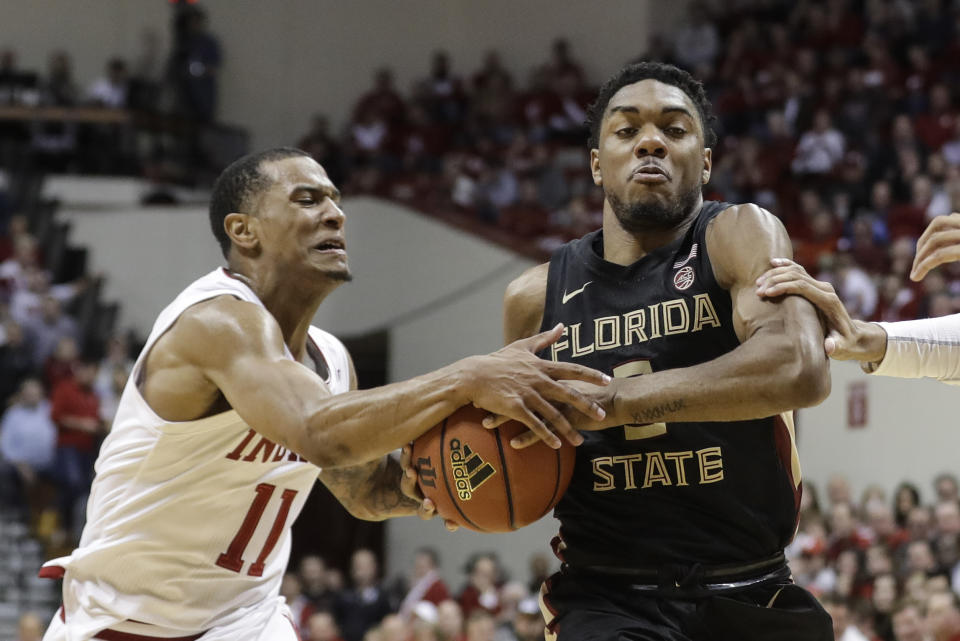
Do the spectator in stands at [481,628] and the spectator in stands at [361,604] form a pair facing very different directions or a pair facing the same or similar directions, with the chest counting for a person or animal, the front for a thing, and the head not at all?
same or similar directions

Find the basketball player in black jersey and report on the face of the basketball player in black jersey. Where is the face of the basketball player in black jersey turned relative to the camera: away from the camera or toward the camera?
toward the camera

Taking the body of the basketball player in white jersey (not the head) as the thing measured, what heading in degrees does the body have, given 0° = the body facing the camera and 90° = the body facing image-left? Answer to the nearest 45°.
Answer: approximately 315°

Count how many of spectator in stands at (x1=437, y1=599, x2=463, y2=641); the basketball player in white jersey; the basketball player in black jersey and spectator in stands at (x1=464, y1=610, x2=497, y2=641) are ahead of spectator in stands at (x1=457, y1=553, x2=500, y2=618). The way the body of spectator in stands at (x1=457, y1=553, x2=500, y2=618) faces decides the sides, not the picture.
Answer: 4

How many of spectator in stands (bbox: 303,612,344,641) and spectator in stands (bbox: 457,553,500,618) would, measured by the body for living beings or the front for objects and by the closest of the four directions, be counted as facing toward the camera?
2

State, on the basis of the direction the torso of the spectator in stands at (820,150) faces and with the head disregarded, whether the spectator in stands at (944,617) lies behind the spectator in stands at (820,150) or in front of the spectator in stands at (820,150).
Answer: in front

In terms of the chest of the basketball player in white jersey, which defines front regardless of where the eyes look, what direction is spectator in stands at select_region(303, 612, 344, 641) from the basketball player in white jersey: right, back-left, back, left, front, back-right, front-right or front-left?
back-left

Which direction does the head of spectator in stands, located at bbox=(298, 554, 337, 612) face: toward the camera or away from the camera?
toward the camera

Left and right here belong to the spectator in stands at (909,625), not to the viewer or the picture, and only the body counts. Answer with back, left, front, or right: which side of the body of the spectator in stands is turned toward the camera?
front

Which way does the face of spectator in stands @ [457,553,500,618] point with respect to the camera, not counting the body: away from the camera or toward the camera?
toward the camera

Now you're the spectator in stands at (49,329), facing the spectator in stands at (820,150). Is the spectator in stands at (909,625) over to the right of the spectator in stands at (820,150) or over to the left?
right

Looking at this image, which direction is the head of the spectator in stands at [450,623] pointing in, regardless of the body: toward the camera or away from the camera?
toward the camera

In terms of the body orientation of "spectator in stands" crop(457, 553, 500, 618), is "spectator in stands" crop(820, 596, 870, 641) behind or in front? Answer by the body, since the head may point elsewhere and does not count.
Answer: in front

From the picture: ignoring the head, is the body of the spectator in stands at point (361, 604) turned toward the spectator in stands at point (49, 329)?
no

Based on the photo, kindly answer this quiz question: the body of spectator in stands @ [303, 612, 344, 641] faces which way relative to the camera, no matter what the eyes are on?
toward the camera

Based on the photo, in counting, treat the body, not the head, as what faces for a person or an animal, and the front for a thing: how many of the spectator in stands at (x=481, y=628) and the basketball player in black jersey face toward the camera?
2

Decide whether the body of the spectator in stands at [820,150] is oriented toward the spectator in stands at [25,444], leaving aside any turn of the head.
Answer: no
